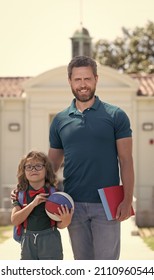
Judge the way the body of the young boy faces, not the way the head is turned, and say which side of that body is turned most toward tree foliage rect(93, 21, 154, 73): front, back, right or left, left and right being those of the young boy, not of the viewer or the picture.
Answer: back

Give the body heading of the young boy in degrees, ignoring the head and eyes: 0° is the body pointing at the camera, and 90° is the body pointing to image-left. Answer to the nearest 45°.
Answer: approximately 0°
